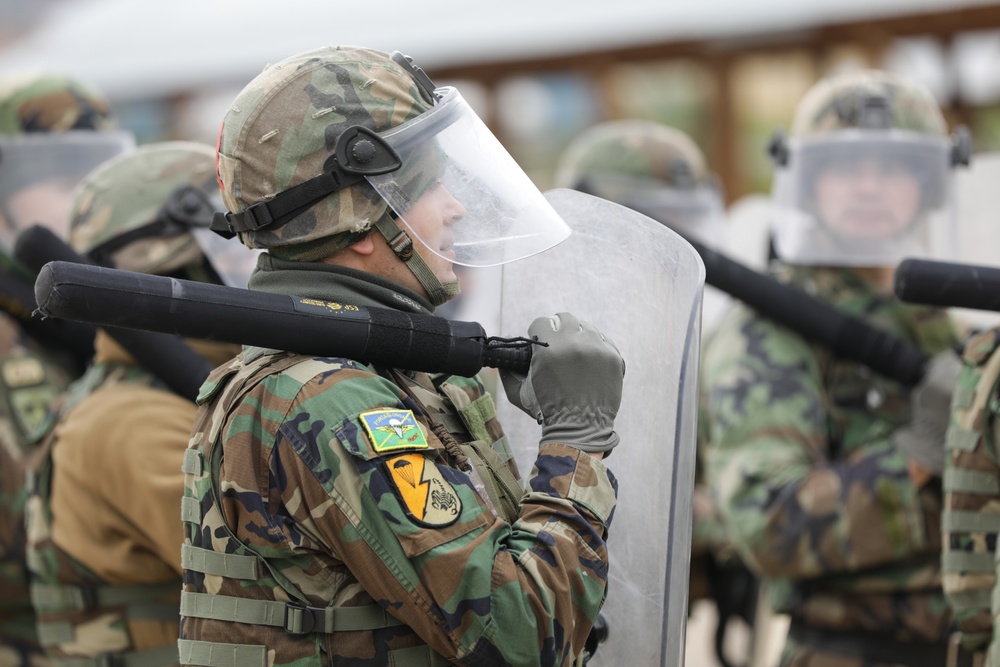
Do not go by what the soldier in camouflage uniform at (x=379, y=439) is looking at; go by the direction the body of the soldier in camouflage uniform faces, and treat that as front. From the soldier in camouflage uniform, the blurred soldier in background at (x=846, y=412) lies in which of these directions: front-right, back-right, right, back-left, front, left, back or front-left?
front-left

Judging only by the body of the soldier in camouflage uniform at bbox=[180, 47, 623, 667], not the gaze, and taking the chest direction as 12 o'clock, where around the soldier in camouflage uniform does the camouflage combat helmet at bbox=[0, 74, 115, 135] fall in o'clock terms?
The camouflage combat helmet is roughly at 8 o'clock from the soldier in camouflage uniform.

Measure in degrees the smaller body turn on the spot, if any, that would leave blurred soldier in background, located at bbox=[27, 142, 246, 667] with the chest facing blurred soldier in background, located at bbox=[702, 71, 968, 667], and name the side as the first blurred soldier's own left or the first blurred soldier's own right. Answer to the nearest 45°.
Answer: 0° — they already face them

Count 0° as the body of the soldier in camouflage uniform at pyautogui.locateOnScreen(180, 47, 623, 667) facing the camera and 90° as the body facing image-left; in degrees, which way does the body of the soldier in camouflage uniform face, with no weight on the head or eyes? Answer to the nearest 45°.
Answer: approximately 270°

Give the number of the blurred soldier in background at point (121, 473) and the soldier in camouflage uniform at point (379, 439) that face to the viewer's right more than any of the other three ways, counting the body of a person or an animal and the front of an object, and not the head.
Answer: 2

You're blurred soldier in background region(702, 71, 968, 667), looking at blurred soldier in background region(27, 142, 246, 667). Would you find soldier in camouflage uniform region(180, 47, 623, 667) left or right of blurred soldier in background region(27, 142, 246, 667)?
left

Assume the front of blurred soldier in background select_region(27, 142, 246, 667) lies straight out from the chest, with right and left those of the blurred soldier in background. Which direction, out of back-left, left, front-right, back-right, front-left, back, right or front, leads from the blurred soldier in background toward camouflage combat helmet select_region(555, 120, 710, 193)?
front-left

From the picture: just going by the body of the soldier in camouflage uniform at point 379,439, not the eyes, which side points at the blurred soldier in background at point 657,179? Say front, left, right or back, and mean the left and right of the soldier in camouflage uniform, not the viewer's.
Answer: left

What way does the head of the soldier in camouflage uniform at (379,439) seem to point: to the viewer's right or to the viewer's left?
to the viewer's right

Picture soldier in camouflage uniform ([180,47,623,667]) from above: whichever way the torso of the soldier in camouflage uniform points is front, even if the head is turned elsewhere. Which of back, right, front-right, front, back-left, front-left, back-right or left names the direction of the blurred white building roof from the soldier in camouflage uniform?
left

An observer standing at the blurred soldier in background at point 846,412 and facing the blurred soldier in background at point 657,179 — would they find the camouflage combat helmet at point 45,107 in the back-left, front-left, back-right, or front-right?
front-left

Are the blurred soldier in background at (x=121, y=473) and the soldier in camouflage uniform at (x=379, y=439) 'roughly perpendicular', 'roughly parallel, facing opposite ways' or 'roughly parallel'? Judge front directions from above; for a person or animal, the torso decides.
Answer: roughly parallel

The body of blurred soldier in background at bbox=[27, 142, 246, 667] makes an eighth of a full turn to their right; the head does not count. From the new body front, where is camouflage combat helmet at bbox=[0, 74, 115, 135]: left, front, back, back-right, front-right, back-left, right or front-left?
back-left

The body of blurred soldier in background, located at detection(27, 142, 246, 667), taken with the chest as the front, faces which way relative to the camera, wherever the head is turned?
to the viewer's right

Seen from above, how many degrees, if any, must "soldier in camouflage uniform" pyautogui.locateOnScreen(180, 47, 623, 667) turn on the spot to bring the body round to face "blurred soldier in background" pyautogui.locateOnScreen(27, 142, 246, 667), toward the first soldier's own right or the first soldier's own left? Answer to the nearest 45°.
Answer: approximately 135° to the first soldier's own left
